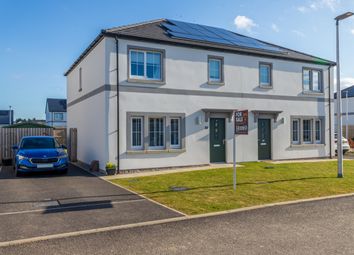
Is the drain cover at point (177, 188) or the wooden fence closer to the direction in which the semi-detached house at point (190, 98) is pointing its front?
the drain cover

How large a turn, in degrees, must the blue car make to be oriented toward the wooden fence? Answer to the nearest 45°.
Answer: approximately 180°

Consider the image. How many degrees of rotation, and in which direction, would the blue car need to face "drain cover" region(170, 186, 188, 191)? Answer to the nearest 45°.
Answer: approximately 45° to its left

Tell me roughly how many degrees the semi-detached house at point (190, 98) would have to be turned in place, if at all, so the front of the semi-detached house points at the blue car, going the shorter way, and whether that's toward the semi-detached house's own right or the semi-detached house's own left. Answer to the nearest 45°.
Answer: approximately 90° to the semi-detached house's own right

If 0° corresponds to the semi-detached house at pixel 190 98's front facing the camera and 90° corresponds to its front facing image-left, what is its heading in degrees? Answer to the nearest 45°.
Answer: approximately 315°

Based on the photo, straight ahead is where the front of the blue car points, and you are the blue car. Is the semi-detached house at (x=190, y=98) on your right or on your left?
on your left
